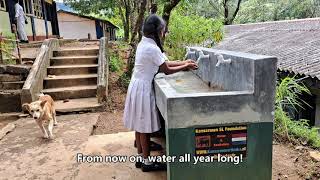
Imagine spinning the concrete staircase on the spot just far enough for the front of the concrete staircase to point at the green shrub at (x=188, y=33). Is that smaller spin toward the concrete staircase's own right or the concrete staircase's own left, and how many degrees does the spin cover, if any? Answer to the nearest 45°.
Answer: approximately 135° to the concrete staircase's own left

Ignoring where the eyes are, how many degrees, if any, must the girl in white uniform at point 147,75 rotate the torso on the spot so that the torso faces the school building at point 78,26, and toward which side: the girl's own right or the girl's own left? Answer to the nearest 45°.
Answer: approximately 90° to the girl's own left

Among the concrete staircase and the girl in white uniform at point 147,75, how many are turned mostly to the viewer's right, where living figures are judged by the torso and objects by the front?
1

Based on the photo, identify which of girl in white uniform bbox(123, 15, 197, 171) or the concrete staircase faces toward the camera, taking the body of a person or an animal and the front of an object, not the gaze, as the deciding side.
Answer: the concrete staircase

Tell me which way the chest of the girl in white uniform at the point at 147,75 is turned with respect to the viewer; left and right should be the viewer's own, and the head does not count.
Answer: facing to the right of the viewer

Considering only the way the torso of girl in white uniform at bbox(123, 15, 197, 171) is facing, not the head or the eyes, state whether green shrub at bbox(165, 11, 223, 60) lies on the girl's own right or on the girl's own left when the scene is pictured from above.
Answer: on the girl's own left

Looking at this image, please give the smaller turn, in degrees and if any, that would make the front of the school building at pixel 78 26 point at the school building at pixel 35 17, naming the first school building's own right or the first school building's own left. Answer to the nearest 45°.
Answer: approximately 45° to the first school building's own right

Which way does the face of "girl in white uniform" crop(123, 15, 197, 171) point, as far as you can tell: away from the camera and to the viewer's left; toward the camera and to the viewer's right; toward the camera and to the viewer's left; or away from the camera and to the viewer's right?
away from the camera and to the viewer's right

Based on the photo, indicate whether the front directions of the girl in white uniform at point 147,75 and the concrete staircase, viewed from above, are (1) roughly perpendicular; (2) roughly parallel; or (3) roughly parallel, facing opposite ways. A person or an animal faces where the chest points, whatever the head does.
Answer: roughly perpendicular

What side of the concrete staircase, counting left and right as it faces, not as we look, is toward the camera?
front

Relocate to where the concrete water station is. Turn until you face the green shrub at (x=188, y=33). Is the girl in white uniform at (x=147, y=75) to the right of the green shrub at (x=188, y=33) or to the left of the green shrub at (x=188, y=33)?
left

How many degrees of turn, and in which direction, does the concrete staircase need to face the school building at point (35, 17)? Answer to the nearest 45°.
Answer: approximately 180°

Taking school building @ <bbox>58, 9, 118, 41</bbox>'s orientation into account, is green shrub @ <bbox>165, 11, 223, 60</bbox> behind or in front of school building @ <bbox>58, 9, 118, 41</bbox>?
in front

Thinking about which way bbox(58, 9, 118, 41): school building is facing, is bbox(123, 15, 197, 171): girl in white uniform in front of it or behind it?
in front
